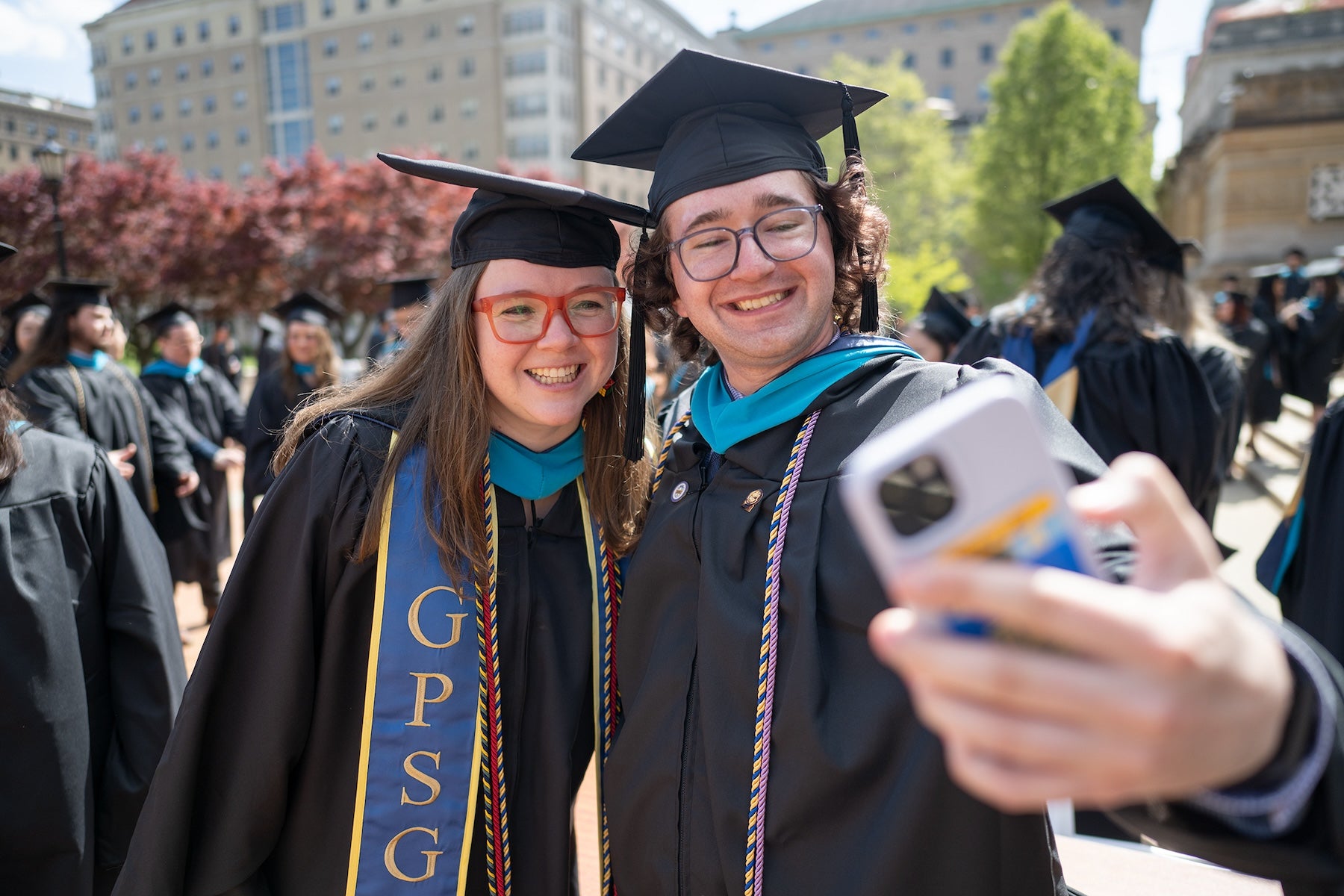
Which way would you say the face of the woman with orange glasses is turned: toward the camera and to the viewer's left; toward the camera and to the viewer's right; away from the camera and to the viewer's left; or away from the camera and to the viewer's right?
toward the camera and to the viewer's right

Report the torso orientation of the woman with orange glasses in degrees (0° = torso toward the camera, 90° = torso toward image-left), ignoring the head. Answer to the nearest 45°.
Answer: approximately 315°

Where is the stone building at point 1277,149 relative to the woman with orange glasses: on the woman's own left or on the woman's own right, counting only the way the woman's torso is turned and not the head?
on the woman's own left

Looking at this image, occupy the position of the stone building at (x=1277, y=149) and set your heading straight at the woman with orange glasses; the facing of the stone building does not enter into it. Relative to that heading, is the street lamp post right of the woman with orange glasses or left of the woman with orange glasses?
right
